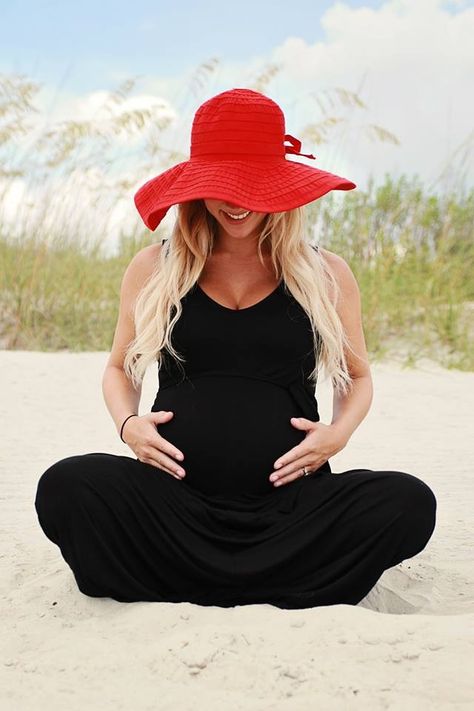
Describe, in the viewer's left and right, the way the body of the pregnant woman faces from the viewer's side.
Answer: facing the viewer
